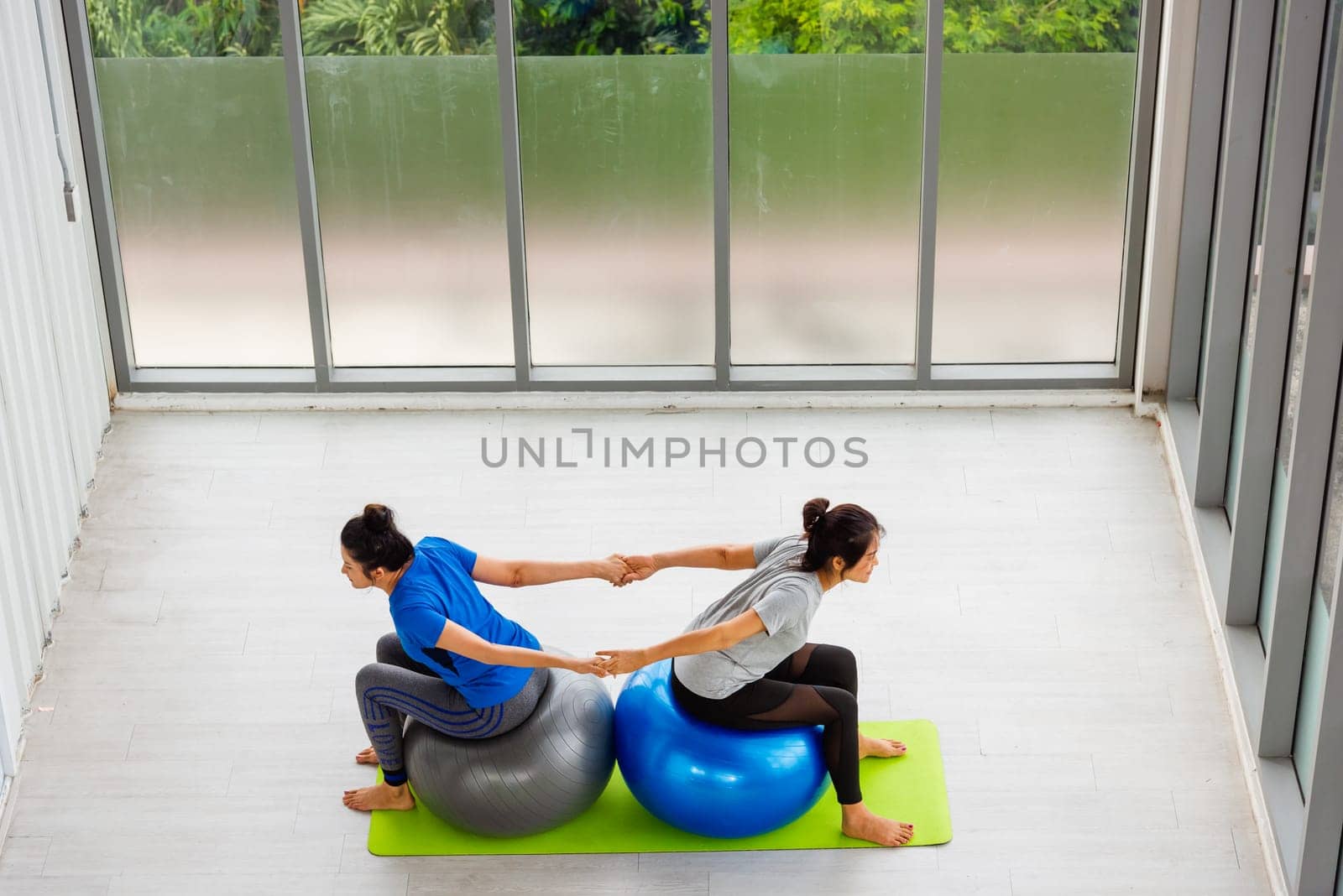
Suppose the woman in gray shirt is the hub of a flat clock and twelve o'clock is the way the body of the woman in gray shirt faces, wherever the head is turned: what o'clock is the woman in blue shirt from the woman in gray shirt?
The woman in blue shirt is roughly at 6 o'clock from the woman in gray shirt.

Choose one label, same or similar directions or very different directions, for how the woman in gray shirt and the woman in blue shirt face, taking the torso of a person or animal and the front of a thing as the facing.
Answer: very different directions

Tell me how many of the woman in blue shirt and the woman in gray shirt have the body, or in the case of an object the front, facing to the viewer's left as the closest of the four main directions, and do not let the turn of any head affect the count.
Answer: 1

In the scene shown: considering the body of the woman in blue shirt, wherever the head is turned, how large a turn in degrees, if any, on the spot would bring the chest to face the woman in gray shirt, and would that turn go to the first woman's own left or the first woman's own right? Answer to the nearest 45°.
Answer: approximately 180°

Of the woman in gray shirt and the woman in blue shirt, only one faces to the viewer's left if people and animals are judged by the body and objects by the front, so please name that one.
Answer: the woman in blue shirt

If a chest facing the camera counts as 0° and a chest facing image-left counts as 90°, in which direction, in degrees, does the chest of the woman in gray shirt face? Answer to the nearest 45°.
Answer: approximately 270°

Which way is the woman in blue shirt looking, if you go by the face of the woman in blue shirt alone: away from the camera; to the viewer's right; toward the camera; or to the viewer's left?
to the viewer's left

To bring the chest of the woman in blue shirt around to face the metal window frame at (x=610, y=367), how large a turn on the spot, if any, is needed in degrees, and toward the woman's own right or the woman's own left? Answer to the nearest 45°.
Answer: approximately 90° to the woman's own right

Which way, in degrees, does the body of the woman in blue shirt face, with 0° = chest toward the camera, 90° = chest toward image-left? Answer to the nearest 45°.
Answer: approximately 90°

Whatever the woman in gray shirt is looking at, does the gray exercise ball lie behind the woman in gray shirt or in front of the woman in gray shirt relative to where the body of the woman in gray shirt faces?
behind

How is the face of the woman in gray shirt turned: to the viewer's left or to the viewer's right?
to the viewer's right

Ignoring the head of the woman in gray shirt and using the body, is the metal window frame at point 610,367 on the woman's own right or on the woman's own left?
on the woman's own left
